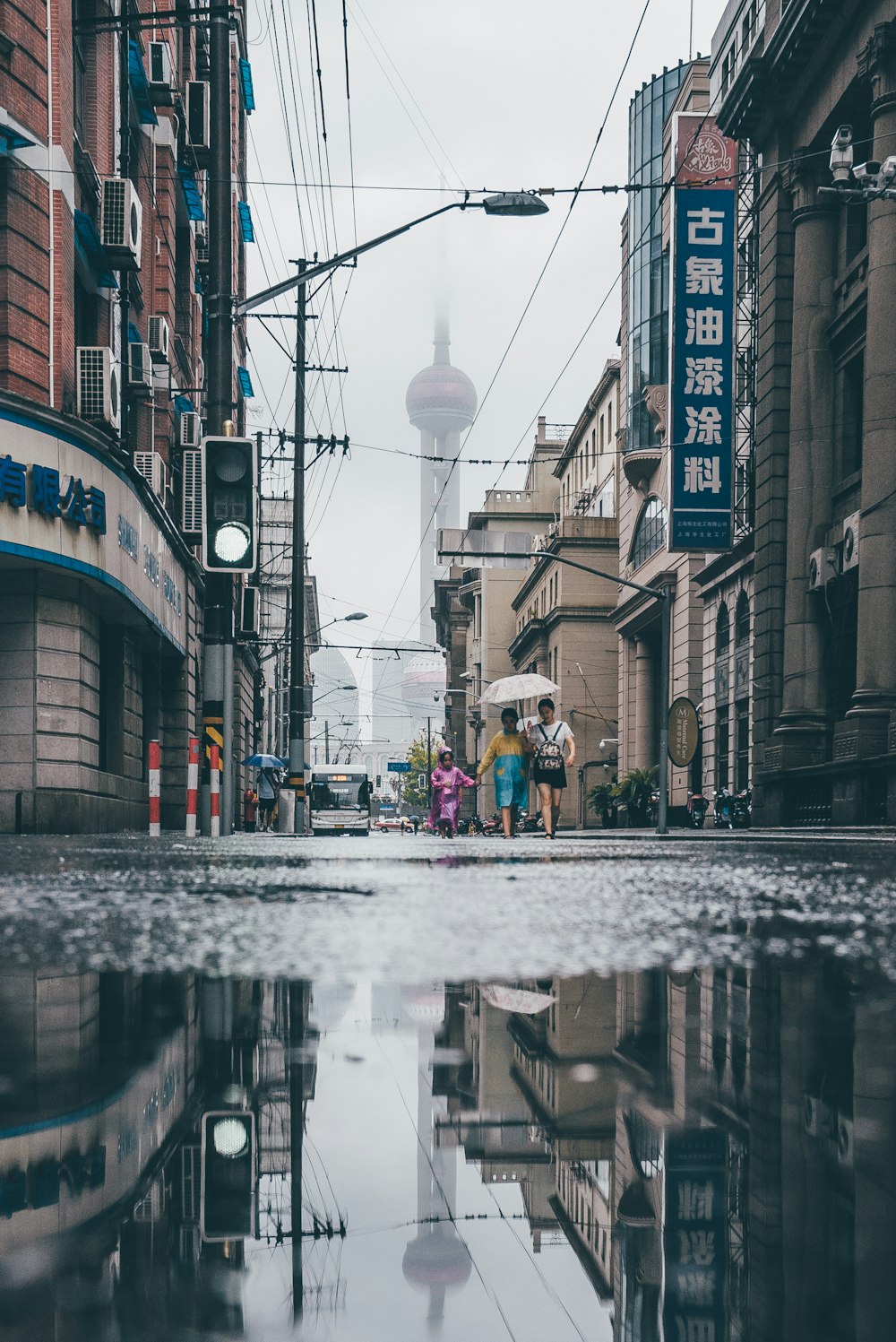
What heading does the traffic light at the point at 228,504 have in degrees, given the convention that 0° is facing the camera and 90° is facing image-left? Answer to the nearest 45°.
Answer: approximately 0°

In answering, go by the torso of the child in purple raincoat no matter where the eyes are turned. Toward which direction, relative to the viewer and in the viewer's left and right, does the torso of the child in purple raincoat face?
facing the viewer

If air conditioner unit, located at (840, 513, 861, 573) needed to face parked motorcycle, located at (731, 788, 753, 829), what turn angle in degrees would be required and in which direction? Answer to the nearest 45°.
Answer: approximately 90° to its right

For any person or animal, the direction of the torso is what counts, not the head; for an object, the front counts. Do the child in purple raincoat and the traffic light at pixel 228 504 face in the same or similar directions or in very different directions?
same or similar directions

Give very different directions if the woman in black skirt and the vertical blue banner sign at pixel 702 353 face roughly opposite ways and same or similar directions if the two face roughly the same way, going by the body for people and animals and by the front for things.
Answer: same or similar directions

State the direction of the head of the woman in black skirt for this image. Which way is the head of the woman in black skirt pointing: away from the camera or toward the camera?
toward the camera

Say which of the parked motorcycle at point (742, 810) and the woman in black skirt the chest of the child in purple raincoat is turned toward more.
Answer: the woman in black skirt

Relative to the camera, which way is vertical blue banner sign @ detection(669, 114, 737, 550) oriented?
toward the camera

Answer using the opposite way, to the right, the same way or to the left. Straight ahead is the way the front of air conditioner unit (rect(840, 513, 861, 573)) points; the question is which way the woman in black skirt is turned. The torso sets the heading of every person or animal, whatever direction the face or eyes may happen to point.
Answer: to the left

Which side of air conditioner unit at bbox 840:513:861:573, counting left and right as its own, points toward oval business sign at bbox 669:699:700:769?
right
